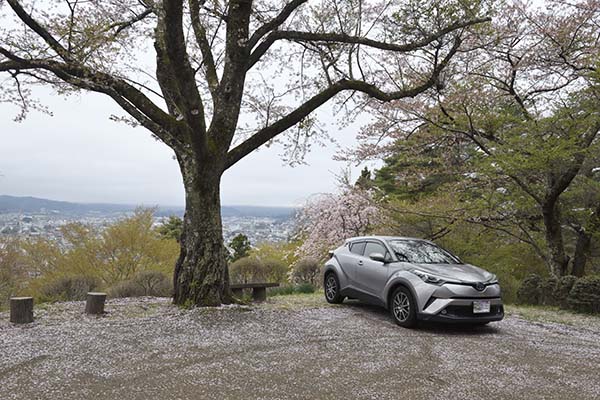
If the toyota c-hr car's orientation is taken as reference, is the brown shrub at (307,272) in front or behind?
behind

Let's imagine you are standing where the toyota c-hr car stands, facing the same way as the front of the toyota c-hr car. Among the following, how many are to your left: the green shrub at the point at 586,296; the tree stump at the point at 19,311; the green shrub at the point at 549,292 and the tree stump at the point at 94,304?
2

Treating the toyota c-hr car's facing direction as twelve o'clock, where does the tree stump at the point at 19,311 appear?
The tree stump is roughly at 4 o'clock from the toyota c-hr car.

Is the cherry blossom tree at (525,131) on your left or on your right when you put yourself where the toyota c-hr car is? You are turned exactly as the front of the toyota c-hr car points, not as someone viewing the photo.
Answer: on your left

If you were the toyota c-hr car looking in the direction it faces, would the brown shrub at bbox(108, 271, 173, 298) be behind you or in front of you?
behind

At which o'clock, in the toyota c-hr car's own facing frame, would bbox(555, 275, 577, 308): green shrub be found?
The green shrub is roughly at 9 o'clock from the toyota c-hr car.

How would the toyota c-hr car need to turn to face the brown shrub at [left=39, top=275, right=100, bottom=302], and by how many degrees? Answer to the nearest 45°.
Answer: approximately 135° to its right

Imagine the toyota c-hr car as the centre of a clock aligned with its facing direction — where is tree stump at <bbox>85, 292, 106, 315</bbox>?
The tree stump is roughly at 4 o'clock from the toyota c-hr car.

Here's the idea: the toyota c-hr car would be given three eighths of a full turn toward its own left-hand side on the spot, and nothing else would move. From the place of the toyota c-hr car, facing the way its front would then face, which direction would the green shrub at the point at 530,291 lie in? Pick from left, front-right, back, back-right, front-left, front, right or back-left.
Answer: front-right

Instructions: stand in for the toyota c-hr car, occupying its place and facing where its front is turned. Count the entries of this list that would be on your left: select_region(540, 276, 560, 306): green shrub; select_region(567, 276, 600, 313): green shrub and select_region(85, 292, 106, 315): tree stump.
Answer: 2

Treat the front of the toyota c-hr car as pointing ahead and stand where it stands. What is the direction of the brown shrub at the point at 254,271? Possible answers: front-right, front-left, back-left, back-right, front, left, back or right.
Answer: back

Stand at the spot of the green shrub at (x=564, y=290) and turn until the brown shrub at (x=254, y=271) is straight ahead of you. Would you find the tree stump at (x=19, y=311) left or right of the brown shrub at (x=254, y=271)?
left

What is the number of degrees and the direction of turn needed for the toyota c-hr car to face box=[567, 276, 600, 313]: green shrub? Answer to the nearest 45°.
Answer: approximately 90° to its left

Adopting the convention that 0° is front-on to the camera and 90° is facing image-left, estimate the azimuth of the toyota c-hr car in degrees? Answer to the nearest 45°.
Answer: approximately 315°
